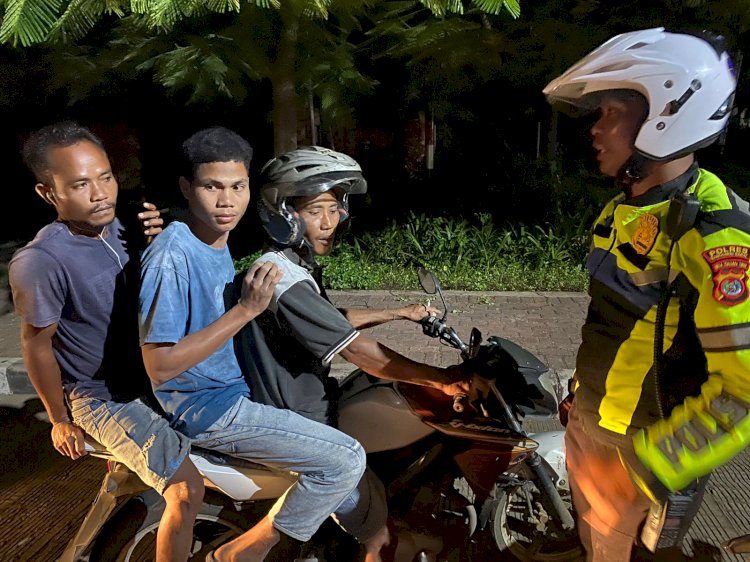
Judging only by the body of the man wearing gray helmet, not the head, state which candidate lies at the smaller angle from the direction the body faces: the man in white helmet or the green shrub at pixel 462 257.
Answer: the man in white helmet

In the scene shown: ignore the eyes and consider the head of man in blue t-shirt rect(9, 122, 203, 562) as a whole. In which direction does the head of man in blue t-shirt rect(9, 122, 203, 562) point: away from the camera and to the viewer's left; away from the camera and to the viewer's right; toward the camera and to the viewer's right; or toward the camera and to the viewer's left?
toward the camera and to the viewer's right

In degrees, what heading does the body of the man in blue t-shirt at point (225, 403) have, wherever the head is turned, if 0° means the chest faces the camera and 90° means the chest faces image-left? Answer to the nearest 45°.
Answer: approximately 315°

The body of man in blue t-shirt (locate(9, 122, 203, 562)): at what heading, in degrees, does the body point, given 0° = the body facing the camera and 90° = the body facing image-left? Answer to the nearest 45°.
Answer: approximately 315°

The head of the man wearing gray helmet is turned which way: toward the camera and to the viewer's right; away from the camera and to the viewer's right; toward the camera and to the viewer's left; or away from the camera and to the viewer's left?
toward the camera and to the viewer's right

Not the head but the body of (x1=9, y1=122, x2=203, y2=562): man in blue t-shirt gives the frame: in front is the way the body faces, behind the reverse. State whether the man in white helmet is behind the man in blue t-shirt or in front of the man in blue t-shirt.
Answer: in front

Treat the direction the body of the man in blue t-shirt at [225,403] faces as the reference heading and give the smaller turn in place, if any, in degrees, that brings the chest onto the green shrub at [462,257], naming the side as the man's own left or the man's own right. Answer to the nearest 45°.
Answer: approximately 90° to the man's own left

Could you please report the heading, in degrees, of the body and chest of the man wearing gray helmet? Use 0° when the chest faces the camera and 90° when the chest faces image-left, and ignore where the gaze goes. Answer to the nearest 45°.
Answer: approximately 270°

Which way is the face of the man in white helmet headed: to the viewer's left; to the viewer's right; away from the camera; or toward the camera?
to the viewer's left

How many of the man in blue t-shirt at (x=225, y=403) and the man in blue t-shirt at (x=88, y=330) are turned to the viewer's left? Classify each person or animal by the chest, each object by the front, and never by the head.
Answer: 0
